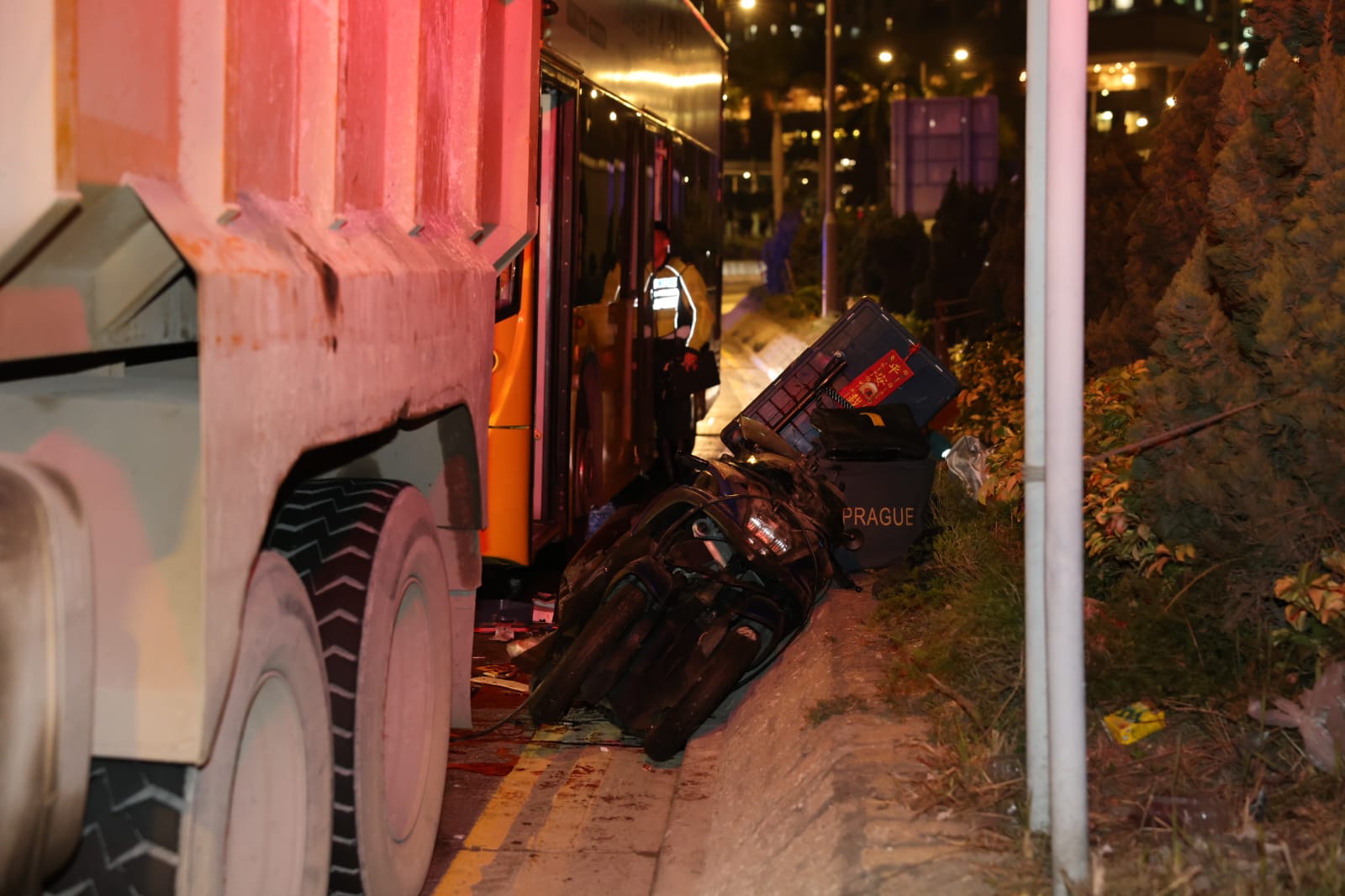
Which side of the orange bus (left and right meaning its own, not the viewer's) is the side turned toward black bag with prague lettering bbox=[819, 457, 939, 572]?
left

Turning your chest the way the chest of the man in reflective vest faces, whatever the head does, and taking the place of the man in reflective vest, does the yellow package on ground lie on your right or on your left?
on your left

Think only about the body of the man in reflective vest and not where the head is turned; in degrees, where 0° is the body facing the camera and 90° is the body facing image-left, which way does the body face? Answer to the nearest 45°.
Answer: approximately 45°

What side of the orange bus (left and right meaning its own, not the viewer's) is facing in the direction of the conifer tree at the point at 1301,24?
left

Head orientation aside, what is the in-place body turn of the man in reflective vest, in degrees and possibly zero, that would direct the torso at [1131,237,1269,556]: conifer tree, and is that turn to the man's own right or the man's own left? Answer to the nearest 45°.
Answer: approximately 45° to the man's own left

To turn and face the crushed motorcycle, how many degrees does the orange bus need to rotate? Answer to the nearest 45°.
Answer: approximately 45° to its left
